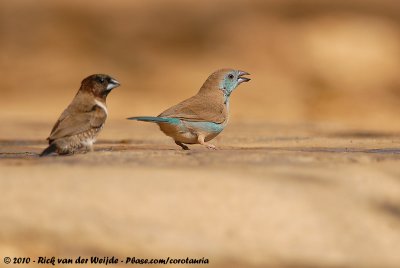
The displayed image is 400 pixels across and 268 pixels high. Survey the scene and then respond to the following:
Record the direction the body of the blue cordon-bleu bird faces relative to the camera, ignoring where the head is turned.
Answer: to the viewer's right

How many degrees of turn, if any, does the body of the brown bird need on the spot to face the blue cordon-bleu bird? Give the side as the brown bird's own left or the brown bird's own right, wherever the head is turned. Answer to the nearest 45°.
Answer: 0° — it already faces it

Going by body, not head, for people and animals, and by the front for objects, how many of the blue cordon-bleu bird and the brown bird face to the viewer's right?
2

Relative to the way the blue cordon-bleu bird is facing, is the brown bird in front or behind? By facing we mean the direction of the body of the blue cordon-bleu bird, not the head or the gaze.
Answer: behind

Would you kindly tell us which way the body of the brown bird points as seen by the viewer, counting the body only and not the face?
to the viewer's right
